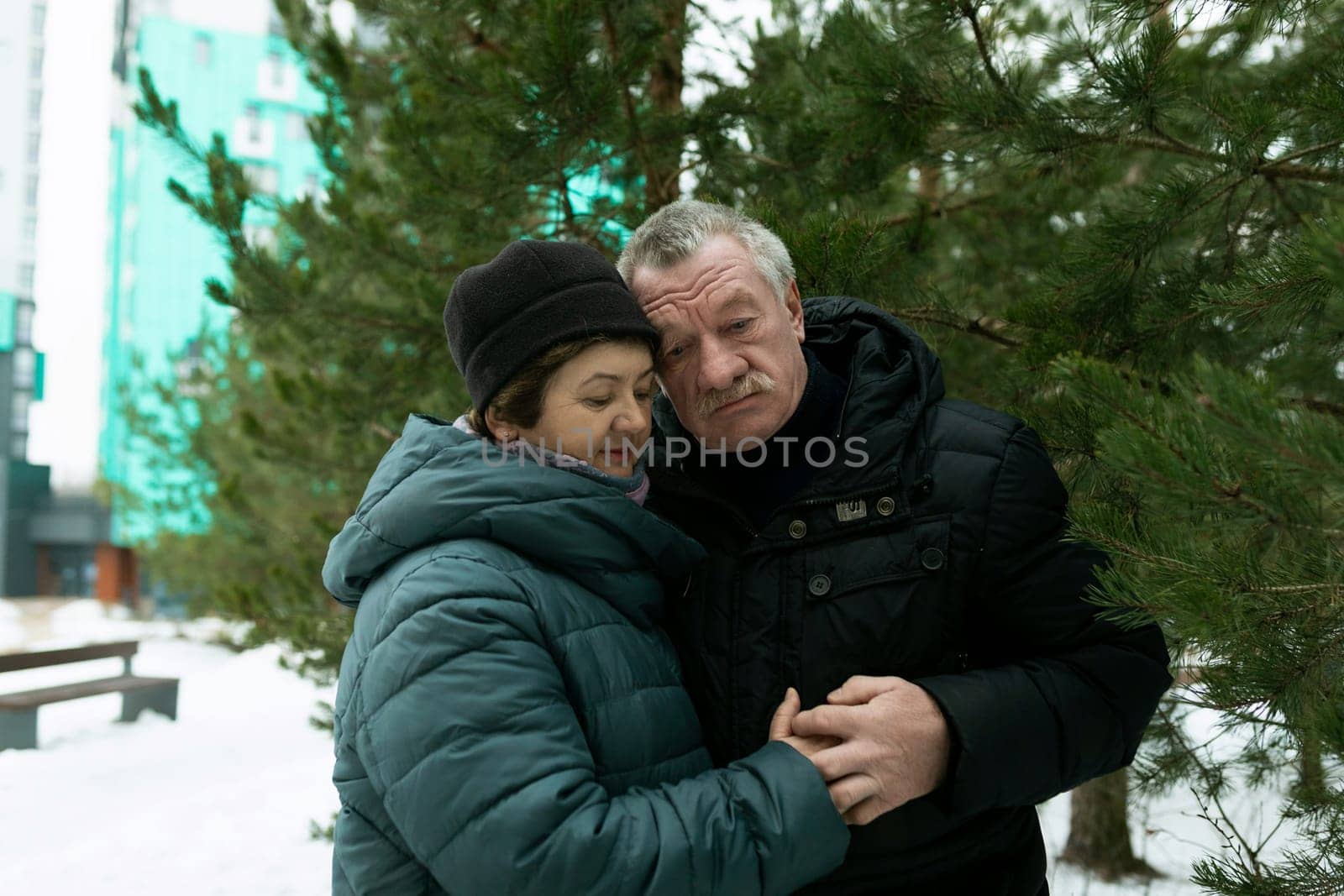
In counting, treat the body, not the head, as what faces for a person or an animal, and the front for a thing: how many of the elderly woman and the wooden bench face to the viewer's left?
0

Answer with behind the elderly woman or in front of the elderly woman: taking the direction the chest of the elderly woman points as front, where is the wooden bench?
behind

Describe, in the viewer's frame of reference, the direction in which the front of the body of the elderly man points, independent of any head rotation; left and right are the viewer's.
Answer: facing the viewer and to the left of the viewer

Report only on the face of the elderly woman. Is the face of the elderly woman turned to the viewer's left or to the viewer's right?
to the viewer's right

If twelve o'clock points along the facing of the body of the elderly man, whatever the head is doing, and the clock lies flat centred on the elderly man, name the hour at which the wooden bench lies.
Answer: The wooden bench is roughly at 3 o'clock from the elderly man.

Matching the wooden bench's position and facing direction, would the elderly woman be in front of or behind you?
in front

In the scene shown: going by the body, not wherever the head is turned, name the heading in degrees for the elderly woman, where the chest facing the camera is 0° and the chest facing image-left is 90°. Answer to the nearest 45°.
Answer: approximately 315°

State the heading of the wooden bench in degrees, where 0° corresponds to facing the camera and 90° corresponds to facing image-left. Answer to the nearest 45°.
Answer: approximately 315°
